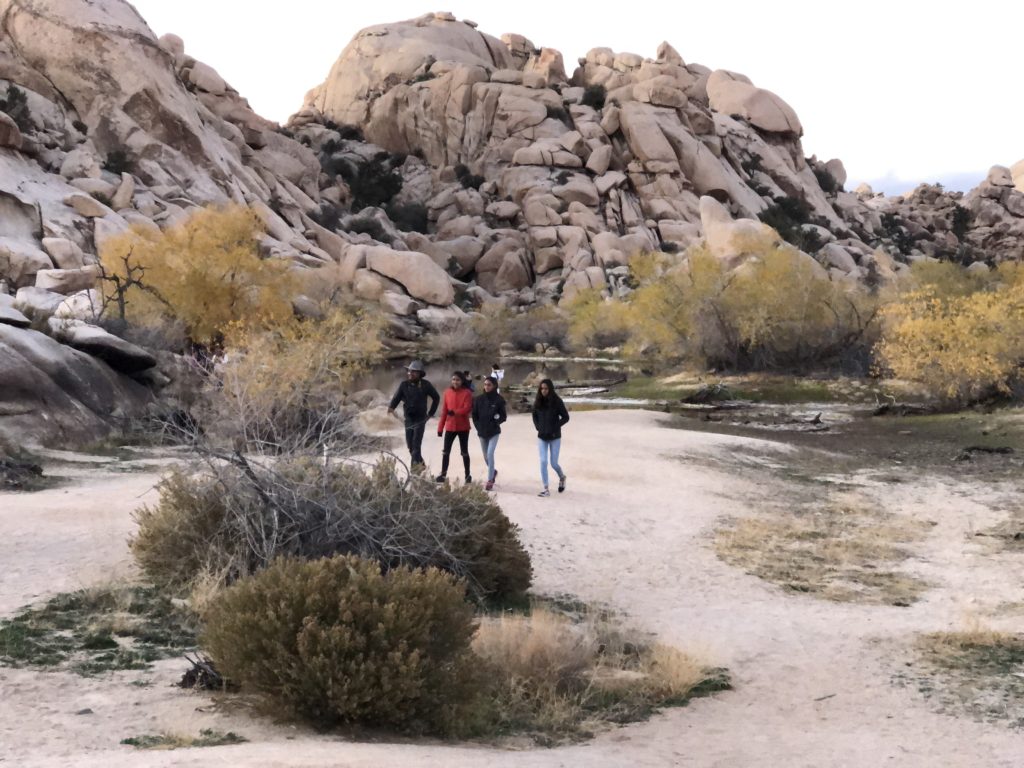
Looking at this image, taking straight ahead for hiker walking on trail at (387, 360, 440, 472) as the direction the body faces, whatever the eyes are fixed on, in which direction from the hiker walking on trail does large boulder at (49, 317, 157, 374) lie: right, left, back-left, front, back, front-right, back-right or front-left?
back-right

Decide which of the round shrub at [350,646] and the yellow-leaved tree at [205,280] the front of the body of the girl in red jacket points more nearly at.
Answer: the round shrub

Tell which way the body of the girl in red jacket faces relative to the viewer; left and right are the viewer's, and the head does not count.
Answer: facing the viewer

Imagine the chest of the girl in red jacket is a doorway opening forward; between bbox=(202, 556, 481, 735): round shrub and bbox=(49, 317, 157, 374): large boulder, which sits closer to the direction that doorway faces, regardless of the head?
the round shrub

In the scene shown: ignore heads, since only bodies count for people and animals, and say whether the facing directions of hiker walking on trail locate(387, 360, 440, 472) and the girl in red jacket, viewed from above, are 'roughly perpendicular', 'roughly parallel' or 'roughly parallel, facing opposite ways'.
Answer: roughly parallel

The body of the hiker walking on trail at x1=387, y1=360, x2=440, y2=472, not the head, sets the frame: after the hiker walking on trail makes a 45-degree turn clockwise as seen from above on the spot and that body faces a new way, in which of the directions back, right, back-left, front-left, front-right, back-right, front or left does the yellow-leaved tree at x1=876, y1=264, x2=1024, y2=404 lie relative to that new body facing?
back

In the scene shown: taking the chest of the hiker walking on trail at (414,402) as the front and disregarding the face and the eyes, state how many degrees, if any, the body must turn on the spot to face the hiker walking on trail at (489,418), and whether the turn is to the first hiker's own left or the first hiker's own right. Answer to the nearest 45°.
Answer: approximately 90° to the first hiker's own left

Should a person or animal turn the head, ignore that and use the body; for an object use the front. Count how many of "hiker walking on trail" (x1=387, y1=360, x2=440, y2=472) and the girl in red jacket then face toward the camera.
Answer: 2

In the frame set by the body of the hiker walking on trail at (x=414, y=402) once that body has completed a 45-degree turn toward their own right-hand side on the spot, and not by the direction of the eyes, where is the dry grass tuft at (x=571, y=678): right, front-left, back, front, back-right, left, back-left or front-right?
front-left

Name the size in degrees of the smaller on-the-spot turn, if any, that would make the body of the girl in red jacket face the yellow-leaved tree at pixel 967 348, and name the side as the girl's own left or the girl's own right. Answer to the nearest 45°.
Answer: approximately 135° to the girl's own left

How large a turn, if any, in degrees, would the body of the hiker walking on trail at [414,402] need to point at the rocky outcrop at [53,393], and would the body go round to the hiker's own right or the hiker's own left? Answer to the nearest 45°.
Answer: approximately 135° to the hiker's own right

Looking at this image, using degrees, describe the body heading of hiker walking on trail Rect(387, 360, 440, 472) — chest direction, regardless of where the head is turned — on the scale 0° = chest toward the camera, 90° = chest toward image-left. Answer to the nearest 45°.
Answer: approximately 0°
